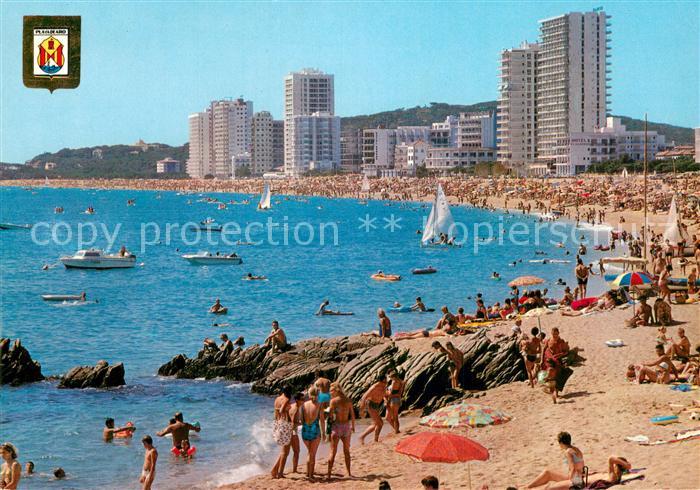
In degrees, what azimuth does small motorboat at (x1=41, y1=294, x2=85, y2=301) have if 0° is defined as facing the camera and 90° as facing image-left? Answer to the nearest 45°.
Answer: approximately 90°

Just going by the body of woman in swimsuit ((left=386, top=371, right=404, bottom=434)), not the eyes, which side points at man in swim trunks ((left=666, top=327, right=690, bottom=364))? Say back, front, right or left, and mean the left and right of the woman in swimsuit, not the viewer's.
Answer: back

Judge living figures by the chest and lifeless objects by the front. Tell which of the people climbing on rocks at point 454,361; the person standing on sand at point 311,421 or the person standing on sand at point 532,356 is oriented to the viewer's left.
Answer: the people climbing on rocks at point 454,361

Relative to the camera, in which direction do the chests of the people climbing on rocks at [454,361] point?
to the viewer's left

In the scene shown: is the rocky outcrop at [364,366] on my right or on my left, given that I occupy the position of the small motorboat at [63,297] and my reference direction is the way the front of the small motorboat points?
on my left

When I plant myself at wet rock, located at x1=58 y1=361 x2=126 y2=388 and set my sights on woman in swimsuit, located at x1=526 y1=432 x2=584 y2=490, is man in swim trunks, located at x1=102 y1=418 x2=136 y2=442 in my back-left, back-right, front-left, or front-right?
front-right

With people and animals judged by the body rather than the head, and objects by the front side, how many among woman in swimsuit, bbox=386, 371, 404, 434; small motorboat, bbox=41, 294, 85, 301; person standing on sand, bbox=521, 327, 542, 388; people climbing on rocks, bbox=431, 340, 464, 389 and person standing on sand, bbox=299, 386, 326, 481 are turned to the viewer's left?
3

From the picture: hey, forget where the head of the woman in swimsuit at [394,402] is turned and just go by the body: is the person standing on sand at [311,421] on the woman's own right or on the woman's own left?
on the woman's own left

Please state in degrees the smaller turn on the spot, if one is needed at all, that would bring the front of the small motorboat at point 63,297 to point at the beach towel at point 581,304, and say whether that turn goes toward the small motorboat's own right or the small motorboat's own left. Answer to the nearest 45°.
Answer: approximately 135° to the small motorboat's own left
